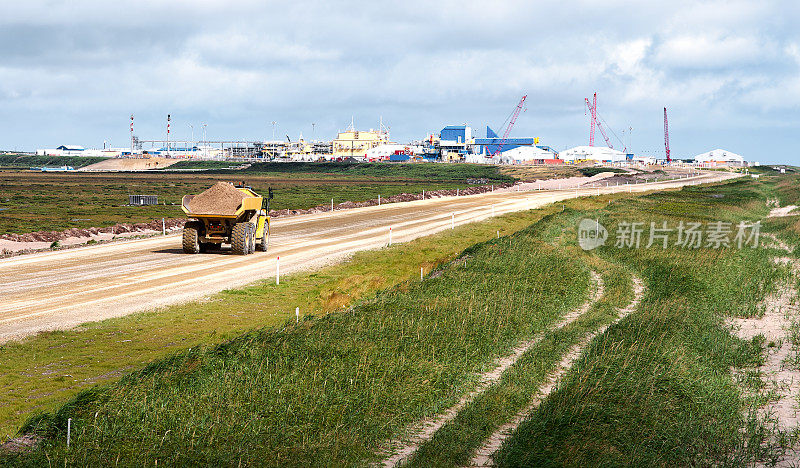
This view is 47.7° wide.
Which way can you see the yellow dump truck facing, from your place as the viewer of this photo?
facing away from the viewer and to the right of the viewer
